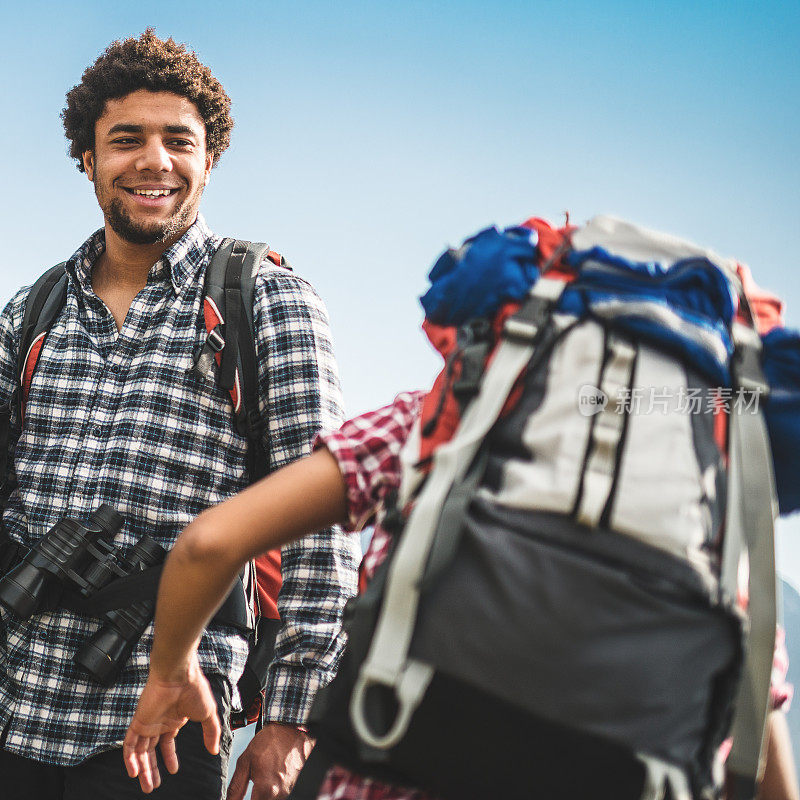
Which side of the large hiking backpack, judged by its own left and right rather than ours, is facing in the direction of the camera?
front

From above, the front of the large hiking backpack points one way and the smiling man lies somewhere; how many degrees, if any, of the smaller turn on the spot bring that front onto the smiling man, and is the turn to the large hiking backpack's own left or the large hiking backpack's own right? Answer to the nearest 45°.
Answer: approximately 135° to the large hiking backpack's own right
